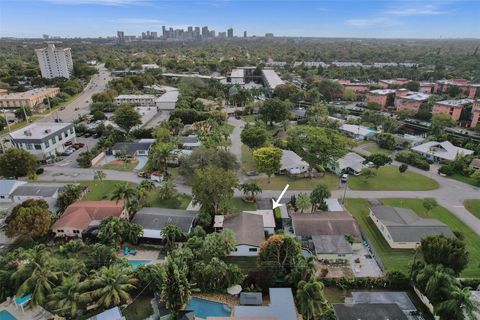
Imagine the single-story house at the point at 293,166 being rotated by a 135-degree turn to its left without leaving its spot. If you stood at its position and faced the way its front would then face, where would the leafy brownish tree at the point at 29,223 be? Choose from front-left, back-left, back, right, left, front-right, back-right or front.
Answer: back

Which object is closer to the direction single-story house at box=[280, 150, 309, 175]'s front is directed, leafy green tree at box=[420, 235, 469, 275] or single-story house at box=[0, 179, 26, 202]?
the leafy green tree

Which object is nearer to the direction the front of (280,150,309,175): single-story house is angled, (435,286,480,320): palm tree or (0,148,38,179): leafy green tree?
the palm tree

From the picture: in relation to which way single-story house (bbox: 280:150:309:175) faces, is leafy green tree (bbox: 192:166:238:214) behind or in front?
in front

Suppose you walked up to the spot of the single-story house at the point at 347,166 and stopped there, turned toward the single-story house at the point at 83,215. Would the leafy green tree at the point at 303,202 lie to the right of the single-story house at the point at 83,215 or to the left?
left

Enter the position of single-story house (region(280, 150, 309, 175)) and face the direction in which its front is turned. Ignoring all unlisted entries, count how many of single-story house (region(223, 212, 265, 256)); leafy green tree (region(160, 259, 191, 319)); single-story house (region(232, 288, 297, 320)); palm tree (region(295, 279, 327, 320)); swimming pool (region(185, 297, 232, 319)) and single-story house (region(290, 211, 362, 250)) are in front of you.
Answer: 6

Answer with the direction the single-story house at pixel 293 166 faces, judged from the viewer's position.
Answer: facing the viewer

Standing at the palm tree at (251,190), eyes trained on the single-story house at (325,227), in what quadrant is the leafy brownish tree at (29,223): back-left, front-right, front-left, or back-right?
back-right

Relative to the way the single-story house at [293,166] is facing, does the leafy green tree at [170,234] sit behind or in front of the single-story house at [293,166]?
in front

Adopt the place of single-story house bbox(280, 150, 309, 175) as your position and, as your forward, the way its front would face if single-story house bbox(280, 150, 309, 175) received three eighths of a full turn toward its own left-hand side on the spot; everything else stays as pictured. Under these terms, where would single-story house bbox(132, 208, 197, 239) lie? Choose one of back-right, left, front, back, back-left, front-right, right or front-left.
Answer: back

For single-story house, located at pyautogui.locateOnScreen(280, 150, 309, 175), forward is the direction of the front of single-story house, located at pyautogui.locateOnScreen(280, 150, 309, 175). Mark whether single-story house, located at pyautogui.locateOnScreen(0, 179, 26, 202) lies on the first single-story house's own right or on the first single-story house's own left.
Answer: on the first single-story house's own right

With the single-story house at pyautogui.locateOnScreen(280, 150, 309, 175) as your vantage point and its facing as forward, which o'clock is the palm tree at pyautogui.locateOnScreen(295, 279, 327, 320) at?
The palm tree is roughly at 12 o'clock from the single-story house.

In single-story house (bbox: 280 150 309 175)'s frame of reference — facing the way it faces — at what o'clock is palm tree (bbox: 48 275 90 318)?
The palm tree is roughly at 1 o'clock from the single-story house.

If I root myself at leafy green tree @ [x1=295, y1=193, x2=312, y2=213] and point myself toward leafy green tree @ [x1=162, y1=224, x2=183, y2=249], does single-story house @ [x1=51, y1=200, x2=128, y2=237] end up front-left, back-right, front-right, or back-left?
front-right

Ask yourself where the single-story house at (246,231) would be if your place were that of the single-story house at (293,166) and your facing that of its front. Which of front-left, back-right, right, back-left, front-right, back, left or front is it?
front

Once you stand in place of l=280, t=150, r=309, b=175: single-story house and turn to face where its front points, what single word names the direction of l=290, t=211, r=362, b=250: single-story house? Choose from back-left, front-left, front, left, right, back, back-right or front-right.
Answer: front

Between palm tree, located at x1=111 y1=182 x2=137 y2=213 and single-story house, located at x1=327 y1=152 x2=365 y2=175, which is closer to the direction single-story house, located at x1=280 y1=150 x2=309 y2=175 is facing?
the palm tree

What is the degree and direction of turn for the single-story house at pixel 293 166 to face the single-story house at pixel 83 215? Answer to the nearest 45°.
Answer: approximately 45° to its right

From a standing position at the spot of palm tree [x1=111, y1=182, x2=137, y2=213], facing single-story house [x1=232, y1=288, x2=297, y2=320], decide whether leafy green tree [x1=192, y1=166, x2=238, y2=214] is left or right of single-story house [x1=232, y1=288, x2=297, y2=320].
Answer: left

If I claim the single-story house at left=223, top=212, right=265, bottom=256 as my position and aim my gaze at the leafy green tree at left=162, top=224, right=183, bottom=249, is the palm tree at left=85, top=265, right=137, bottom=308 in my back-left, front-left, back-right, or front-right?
front-left

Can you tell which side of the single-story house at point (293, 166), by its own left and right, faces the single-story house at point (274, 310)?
front
